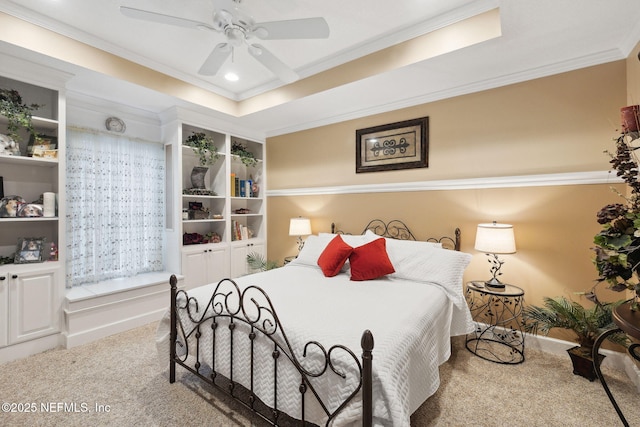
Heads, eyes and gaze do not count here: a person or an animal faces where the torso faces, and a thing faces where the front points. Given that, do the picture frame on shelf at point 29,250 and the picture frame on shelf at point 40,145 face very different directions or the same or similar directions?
same or similar directions

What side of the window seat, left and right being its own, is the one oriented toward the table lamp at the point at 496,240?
front

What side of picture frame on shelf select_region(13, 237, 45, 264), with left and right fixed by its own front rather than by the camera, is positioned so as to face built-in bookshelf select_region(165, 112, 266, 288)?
left

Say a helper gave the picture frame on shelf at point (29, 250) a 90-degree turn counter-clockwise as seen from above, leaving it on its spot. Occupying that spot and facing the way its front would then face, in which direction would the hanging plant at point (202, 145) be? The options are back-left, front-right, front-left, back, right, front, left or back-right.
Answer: front

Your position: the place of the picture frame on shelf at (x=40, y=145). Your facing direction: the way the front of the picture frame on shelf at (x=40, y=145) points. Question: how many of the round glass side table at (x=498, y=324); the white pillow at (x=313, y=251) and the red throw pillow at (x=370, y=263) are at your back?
0

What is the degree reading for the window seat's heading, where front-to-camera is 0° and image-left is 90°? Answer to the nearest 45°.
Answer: approximately 315°

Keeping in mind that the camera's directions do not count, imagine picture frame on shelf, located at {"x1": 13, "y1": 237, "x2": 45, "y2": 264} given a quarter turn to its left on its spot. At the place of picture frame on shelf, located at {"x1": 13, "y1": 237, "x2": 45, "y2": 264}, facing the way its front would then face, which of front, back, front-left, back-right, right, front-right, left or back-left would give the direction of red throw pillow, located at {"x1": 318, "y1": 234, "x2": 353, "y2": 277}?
front-right

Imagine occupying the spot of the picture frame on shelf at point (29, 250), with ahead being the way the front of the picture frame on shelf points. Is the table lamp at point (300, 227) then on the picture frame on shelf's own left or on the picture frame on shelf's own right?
on the picture frame on shelf's own left

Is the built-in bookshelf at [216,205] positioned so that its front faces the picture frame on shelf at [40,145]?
no

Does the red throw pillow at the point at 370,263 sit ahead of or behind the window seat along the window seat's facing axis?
ahead

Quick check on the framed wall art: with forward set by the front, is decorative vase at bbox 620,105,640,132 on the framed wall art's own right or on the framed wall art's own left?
on the framed wall art's own left

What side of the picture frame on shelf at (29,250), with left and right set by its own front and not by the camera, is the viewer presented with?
front

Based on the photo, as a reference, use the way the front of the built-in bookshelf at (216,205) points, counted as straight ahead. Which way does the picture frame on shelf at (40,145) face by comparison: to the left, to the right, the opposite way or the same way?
the same way

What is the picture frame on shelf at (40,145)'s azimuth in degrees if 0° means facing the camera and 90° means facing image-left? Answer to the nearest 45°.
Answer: approximately 0°

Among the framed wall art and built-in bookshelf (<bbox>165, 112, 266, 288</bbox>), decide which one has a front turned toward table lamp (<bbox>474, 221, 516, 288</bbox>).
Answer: the built-in bookshelf
